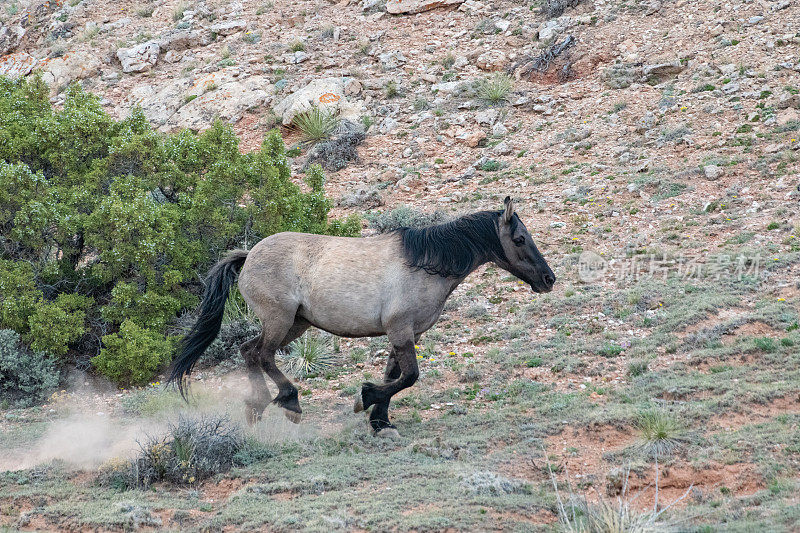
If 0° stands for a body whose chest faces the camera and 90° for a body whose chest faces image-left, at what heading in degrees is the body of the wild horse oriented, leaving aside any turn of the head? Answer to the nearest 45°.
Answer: approximately 270°

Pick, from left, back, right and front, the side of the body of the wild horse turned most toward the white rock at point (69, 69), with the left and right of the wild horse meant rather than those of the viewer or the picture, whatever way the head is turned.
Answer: left

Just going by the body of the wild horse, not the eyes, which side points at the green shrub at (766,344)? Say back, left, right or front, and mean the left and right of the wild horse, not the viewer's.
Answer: front

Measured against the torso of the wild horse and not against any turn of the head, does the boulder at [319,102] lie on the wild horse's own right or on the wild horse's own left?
on the wild horse's own left

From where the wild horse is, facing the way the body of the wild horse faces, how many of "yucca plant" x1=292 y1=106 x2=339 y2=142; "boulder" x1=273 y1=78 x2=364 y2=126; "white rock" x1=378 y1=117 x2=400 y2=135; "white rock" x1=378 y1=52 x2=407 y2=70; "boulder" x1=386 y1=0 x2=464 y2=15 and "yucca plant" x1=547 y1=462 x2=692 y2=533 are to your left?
5

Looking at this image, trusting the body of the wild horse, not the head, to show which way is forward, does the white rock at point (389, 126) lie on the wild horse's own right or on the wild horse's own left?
on the wild horse's own left

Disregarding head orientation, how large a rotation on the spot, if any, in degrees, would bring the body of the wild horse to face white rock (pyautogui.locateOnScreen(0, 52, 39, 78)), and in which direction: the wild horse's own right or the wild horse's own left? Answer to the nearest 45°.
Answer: approximately 135° to the wild horse's own left

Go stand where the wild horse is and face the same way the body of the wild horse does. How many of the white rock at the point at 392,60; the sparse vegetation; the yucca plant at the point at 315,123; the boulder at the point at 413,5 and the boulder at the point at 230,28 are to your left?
4

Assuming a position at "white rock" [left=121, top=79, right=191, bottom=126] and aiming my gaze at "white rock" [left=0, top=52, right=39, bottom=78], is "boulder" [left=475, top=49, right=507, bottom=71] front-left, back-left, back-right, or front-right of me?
back-right

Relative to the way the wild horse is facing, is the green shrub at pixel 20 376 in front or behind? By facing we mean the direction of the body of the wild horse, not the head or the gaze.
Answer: behind

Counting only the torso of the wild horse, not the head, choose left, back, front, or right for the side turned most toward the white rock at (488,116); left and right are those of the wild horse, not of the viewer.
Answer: left
